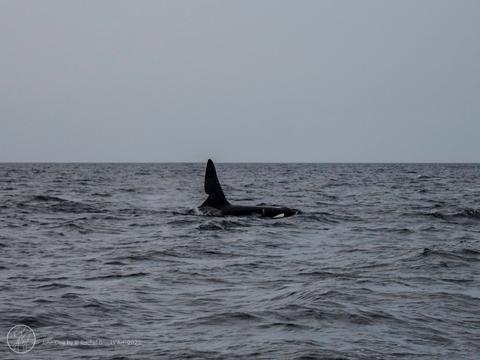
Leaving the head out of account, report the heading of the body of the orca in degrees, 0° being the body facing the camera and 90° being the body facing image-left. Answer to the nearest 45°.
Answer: approximately 270°
